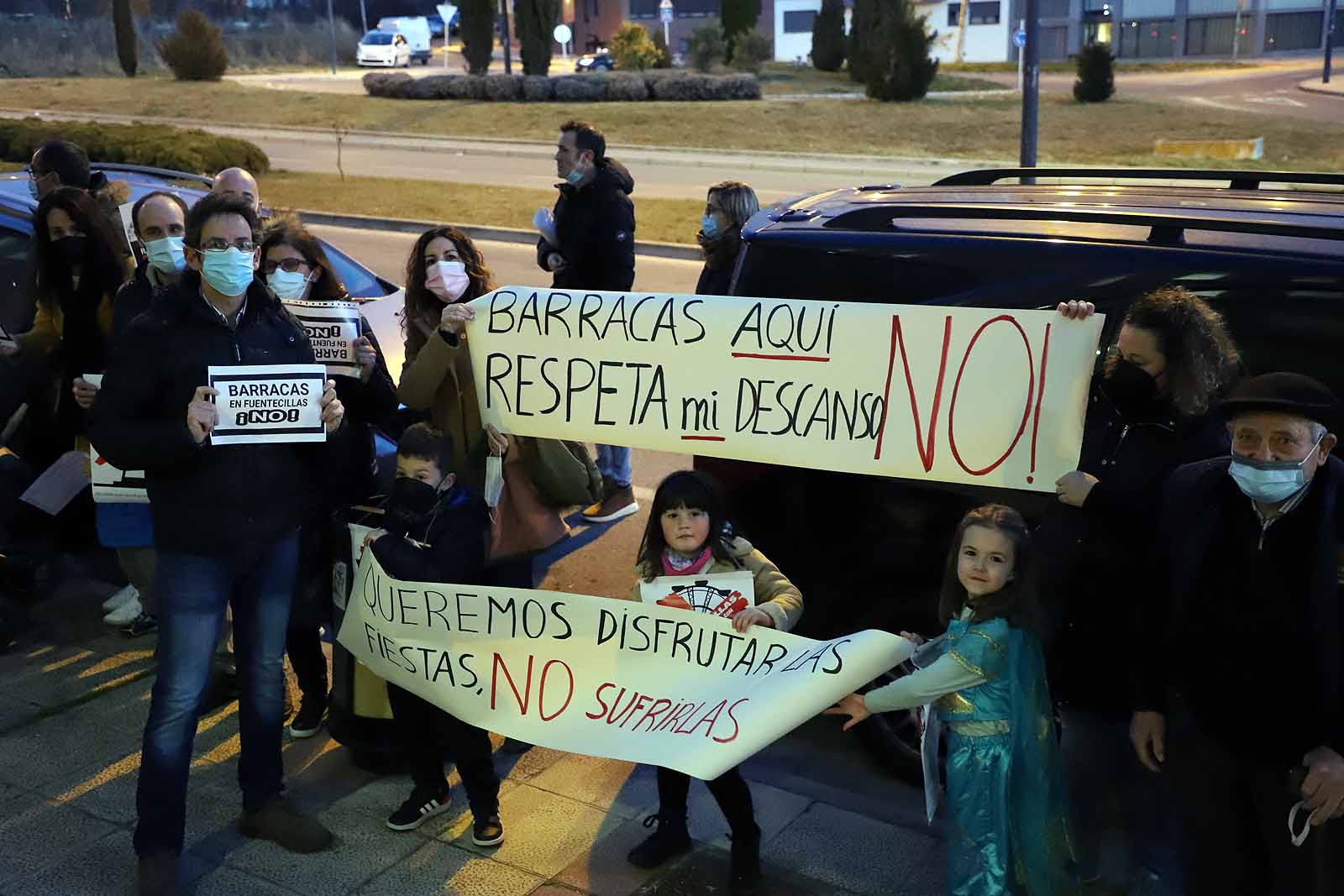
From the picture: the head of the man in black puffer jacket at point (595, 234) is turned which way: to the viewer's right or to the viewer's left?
to the viewer's left

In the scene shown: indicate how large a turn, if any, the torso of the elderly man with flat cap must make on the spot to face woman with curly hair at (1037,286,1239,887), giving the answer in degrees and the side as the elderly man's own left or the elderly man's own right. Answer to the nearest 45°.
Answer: approximately 135° to the elderly man's own right

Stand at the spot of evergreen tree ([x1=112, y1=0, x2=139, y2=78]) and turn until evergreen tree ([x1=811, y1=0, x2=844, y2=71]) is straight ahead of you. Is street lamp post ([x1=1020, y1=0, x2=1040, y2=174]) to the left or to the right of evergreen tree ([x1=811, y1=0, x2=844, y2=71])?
right

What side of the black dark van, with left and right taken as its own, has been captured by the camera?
right

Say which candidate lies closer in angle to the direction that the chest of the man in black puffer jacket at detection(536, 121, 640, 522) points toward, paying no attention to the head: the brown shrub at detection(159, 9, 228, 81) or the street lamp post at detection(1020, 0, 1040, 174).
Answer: the brown shrub

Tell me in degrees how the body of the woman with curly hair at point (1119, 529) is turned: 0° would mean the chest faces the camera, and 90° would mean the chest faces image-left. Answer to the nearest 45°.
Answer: approximately 45°

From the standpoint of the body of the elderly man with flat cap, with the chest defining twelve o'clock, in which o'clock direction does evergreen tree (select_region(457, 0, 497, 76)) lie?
The evergreen tree is roughly at 5 o'clock from the elderly man with flat cap.

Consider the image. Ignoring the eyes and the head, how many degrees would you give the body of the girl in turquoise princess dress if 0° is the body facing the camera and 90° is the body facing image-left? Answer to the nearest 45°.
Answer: approximately 45°

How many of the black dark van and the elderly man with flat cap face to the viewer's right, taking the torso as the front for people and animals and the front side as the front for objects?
1

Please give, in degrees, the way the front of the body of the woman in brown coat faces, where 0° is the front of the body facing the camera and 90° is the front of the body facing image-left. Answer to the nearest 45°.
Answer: approximately 315°

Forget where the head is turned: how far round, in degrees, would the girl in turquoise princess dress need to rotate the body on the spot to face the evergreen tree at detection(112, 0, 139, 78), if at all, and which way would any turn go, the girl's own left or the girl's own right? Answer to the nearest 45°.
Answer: approximately 90° to the girl's own right

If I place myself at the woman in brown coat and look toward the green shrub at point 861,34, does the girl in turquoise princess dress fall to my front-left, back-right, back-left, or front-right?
back-right
